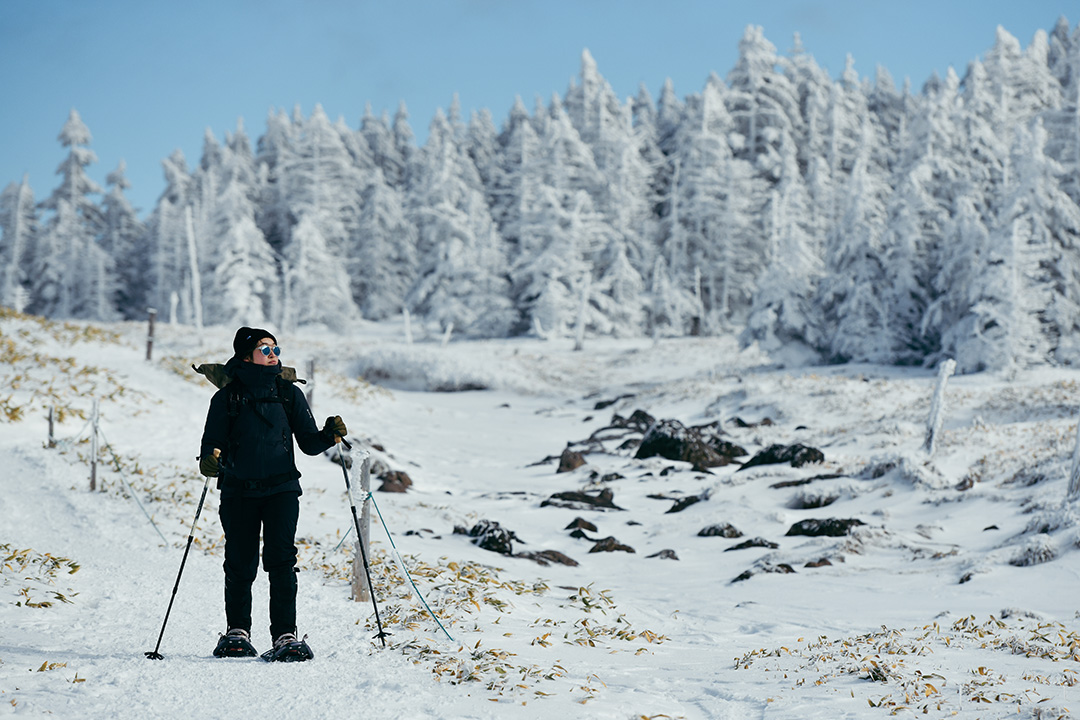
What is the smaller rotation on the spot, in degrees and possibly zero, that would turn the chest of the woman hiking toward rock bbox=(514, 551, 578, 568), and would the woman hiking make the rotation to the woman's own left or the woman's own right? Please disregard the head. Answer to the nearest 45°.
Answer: approximately 135° to the woman's own left

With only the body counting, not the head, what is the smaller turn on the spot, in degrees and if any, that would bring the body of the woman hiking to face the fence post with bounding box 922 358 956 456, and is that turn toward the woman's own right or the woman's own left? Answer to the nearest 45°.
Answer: approximately 135° to the woman's own left

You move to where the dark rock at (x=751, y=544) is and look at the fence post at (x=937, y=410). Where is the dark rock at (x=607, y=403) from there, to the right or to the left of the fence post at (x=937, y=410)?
left

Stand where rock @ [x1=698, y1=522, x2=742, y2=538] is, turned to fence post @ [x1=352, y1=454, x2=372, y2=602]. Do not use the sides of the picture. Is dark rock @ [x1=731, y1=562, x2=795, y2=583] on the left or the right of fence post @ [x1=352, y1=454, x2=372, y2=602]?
left

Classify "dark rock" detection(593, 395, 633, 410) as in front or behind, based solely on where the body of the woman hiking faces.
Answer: behind

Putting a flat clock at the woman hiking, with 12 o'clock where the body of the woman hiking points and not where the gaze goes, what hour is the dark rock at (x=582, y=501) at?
The dark rock is roughly at 7 o'clock from the woman hiking.

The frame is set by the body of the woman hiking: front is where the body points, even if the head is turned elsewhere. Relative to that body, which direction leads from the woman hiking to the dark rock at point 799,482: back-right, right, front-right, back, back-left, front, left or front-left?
back-left

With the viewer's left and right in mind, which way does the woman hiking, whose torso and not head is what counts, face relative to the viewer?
facing the viewer

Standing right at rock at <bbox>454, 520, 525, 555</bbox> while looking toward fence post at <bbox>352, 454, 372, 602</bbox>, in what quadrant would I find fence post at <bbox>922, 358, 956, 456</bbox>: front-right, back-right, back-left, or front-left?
back-left

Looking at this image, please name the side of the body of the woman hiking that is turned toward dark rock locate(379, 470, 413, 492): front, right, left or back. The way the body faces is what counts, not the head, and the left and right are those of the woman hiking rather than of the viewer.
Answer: back

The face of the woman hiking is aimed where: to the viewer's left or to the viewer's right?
to the viewer's right

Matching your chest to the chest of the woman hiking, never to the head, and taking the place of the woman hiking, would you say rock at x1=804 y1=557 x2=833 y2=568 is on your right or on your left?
on your left
